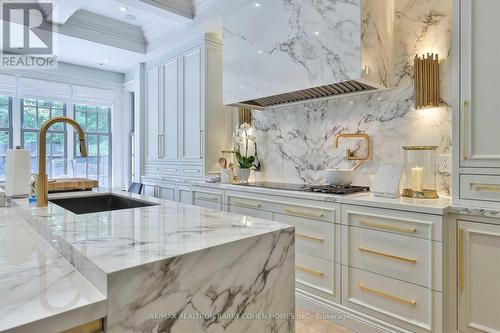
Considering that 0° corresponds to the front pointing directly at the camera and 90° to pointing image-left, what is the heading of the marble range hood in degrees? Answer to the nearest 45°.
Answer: approximately 45°

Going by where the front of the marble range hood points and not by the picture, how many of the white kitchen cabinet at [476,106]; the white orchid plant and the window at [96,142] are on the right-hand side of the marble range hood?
2

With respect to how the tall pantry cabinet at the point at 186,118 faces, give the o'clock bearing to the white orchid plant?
The white orchid plant is roughly at 9 o'clock from the tall pantry cabinet.

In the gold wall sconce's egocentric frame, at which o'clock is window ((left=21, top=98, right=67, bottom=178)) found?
The window is roughly at 3 o'clock from the gold wall sconce.

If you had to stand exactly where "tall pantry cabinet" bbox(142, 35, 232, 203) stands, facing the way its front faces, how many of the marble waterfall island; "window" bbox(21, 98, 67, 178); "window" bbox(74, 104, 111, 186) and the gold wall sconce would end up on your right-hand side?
2

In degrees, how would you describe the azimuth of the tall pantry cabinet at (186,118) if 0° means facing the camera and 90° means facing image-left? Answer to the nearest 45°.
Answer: approximately 45°

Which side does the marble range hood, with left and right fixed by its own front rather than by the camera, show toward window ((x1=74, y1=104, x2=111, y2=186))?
right
